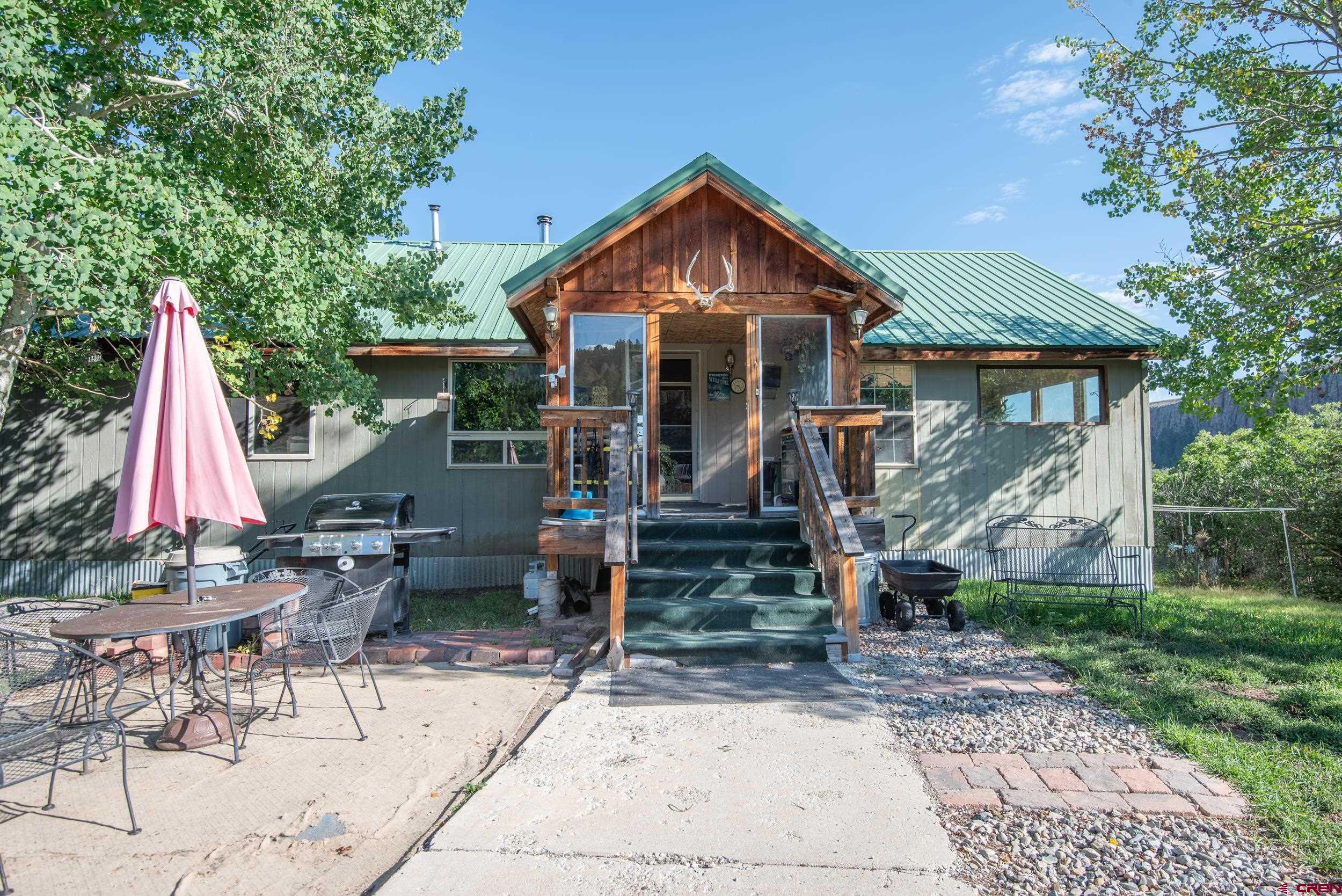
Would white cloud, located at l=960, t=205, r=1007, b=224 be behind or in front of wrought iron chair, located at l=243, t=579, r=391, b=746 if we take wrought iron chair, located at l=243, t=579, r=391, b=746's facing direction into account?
behind

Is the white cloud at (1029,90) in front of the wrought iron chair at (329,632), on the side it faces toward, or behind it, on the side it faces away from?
behind

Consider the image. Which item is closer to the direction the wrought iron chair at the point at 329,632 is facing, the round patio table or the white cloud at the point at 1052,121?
the round patio table

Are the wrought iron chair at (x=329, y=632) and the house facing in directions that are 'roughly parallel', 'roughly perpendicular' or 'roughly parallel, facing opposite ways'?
roughly perpendicular

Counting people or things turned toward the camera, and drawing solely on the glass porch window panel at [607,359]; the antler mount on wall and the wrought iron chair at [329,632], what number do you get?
2

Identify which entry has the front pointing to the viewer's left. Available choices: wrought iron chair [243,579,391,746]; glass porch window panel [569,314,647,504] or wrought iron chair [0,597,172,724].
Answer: wrought iron chair [243,579,391,746]

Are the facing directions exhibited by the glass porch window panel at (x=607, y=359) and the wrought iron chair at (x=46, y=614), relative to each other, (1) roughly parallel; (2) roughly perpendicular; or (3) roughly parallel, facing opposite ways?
roughly perpendicular

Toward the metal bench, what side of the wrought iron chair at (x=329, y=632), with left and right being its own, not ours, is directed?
back

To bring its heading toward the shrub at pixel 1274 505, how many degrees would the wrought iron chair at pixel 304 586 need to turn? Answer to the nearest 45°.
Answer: approximately 135° to its left

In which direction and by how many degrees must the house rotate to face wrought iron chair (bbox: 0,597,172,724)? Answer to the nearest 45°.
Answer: approximately 45° to its right

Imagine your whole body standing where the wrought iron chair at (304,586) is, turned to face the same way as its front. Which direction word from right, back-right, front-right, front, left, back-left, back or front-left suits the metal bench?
back-left

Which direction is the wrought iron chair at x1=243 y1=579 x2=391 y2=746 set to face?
to the viewer's left
